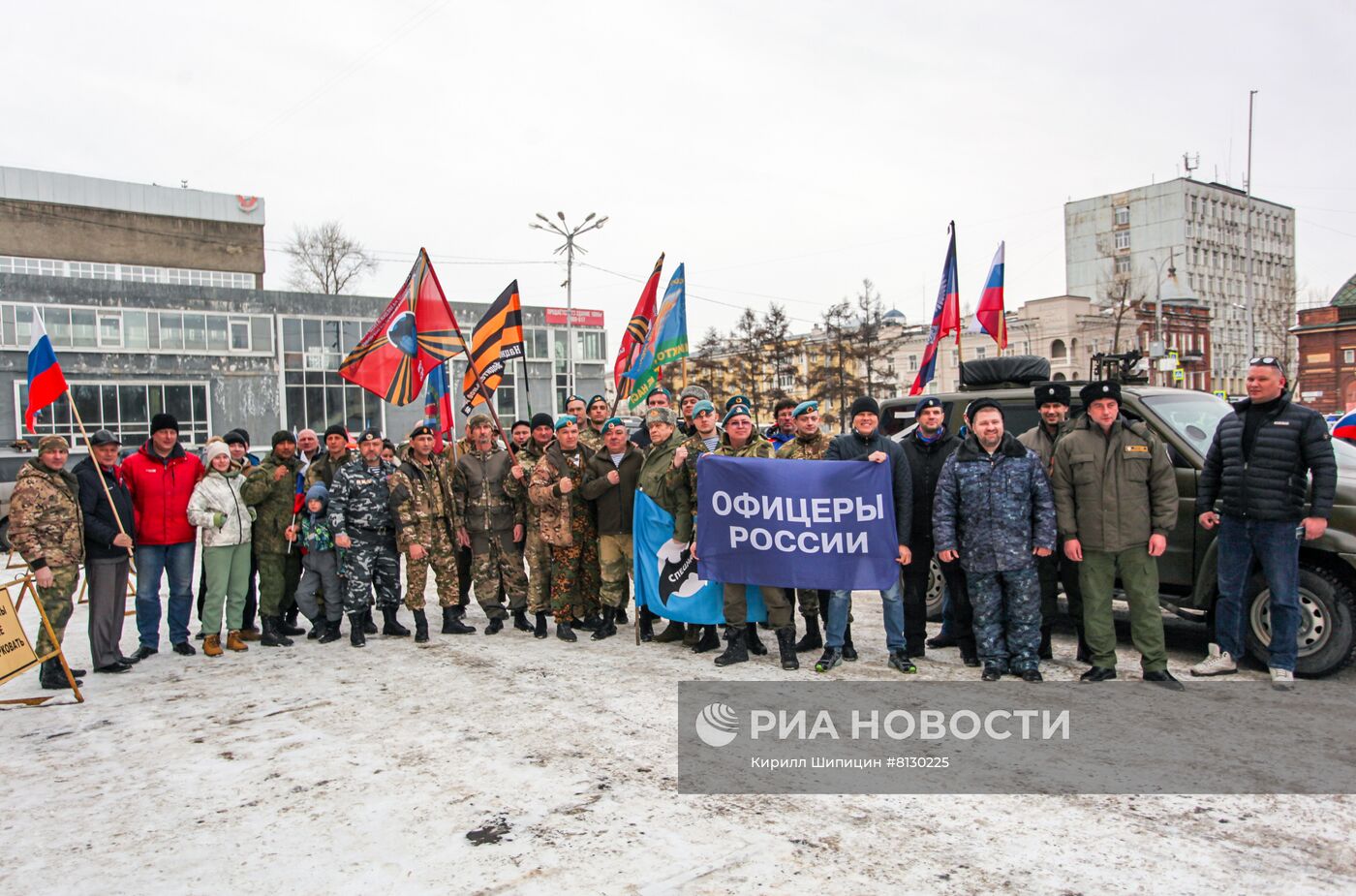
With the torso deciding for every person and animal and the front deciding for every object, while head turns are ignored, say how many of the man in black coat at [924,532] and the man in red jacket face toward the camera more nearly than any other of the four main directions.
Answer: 2

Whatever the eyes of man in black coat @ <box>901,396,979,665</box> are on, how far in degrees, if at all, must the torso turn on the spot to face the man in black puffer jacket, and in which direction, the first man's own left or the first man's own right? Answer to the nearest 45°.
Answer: approximately 90° to the first man's own left

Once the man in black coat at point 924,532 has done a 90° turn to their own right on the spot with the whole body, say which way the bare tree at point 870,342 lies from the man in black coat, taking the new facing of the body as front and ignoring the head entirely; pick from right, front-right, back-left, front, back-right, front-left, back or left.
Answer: right

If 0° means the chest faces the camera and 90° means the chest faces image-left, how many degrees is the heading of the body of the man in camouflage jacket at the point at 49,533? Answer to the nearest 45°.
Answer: approximately 315°

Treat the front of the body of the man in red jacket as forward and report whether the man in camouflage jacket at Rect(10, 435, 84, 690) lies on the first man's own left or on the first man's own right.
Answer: on the first man's own right

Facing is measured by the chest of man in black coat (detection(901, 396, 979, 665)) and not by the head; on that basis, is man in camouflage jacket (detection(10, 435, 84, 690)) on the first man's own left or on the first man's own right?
on the first man's own right

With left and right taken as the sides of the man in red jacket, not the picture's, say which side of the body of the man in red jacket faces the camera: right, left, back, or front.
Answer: front

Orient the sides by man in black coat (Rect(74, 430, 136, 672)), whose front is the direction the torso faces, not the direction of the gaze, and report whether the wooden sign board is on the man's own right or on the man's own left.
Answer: on the man's own right

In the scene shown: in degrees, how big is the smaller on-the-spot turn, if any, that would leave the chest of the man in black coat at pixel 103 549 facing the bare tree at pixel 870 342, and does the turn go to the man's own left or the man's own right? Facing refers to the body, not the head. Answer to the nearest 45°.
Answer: approximately 90° to the man's own left

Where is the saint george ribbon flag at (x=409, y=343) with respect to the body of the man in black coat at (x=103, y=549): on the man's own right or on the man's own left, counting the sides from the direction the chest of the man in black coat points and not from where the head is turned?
on the man's own left

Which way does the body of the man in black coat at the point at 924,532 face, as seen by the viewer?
toward the camera

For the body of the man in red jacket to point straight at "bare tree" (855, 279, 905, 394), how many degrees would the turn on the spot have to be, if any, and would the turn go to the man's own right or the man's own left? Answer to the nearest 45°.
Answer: approximately 135° to the man's own left

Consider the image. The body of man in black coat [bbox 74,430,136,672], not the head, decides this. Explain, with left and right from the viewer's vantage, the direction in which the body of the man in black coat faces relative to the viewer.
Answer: facing the viewer and to the right of the viewer
